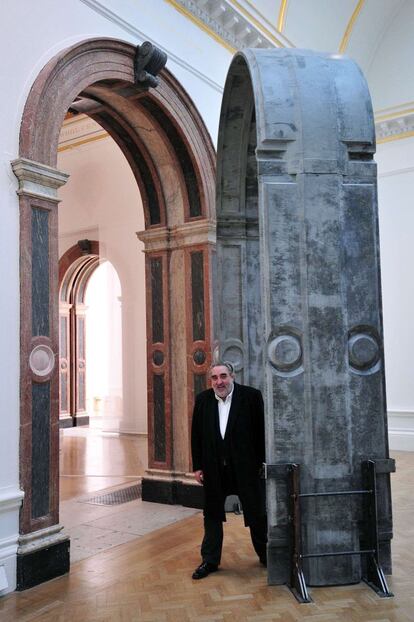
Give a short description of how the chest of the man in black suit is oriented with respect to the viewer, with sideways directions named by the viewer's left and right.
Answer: facing the viewer

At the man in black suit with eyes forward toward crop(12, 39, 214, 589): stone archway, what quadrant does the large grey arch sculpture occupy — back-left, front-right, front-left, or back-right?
back-right

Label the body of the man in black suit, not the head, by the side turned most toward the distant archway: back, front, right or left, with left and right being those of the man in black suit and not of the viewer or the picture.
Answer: back
